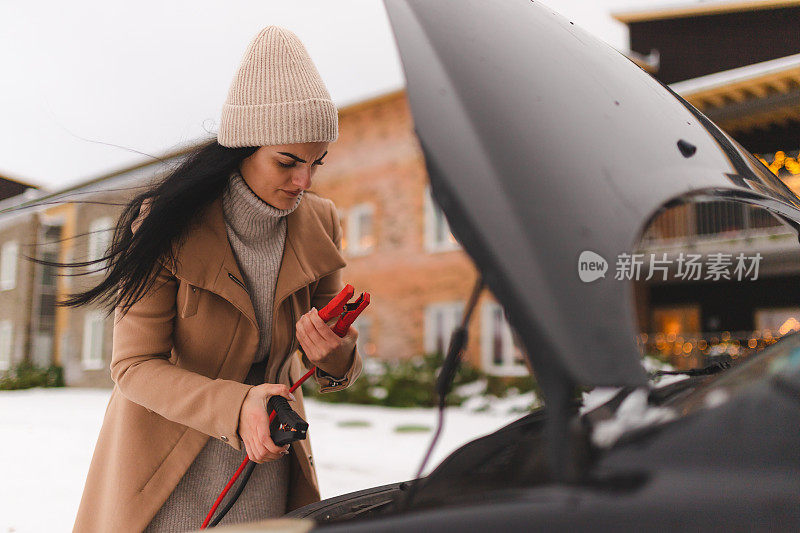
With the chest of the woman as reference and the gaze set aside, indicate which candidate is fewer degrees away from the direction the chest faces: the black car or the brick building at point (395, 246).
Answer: the black car

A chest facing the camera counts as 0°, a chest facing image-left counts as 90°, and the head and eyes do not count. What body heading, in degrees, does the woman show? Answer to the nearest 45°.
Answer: approximately 315°

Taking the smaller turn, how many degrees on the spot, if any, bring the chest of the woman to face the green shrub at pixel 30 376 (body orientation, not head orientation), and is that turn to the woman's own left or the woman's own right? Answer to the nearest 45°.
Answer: approximately 135° to the woman's own left

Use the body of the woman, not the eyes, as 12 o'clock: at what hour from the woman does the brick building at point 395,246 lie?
The brick building is roughly at 8 o'clock from the woman.

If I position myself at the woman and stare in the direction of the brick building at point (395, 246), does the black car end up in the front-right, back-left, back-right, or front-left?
back-right

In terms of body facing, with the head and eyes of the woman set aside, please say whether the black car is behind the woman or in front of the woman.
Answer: in front

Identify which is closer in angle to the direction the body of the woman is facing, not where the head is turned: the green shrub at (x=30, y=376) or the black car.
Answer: the black car

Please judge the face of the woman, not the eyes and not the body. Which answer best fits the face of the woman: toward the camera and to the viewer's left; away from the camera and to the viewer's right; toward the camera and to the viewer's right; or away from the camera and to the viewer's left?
toward the camera and to the viewer's right
